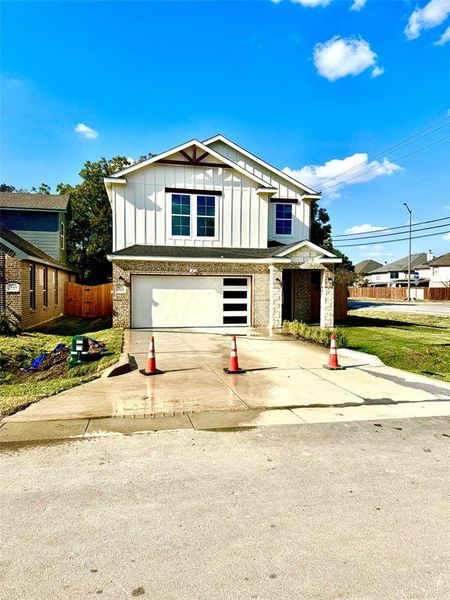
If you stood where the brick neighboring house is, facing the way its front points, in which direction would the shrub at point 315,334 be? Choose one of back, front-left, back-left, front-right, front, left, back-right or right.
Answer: left

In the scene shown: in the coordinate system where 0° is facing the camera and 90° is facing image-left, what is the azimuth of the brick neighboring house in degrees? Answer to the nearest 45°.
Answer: approximately 45°

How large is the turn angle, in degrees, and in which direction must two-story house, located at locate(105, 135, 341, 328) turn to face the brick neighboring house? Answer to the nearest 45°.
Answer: approximately 90° to its right

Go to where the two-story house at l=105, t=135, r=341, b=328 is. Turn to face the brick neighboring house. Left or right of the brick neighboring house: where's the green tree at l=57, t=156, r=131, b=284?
right

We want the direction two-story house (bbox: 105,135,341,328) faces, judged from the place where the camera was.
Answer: facing the viewer

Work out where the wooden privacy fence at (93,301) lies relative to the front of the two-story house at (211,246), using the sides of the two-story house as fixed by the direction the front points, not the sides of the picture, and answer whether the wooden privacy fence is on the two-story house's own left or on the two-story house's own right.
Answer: on the two-story house's own right

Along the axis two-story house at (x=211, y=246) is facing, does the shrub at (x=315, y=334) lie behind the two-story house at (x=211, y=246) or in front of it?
in front

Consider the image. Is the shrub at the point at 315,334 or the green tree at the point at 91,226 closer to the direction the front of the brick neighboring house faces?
the shrub

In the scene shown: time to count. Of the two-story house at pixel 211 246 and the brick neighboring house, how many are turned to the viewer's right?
0
